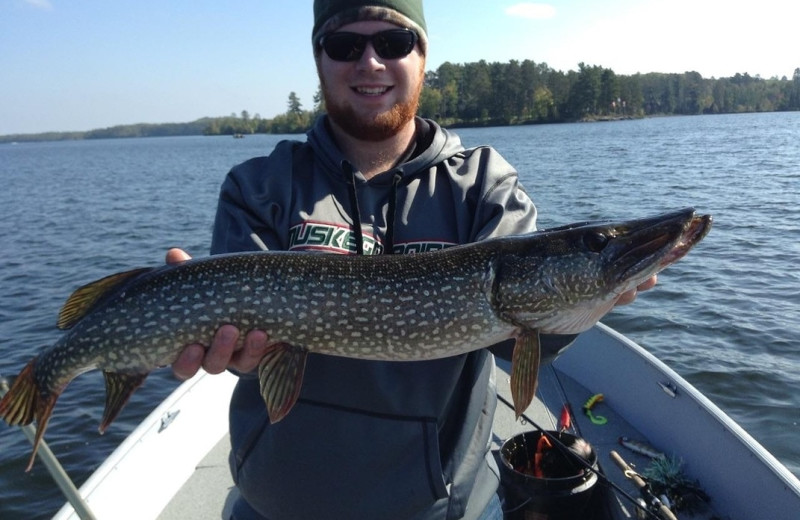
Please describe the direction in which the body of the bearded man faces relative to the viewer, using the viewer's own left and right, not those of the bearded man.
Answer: facing the viewer

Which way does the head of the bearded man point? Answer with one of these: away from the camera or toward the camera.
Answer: toward the camera

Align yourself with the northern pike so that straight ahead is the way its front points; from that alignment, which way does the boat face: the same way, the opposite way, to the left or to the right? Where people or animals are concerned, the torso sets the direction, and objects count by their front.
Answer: to the left

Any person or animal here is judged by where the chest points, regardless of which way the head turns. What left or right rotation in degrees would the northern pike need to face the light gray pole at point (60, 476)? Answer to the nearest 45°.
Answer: approximately 180°

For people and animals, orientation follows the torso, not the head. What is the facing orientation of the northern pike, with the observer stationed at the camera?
facing to the right of the viewer

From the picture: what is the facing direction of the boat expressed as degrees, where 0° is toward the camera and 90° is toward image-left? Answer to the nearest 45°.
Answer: approximately 180°

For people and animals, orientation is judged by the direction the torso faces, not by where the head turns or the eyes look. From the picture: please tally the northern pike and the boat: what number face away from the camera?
1
